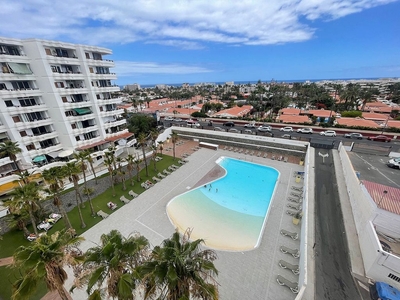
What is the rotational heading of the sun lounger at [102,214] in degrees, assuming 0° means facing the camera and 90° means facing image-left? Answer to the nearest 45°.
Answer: approximately 315°

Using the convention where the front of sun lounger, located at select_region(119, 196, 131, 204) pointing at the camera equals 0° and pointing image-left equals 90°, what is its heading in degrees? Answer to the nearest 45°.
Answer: approximately 315°

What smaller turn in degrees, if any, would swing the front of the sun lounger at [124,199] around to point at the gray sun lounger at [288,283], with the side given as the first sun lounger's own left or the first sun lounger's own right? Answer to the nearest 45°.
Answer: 0° — it already faces it

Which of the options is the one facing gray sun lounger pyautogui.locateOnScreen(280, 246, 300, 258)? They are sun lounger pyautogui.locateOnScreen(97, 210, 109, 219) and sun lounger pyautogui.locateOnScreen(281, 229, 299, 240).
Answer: sun lounger pyautogui.locateOnScreen(97, 210, 109, 219)

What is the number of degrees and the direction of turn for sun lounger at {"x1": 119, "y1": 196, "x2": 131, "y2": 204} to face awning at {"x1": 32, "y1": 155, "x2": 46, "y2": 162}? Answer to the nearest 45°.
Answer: approximately 180°

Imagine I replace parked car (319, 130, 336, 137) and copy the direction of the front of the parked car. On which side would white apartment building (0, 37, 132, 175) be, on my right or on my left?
on my left

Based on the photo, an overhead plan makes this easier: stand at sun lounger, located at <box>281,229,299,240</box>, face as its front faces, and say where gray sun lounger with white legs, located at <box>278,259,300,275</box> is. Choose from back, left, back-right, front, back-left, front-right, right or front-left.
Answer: back-left

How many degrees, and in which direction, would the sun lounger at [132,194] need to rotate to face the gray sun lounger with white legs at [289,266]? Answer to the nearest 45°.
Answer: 0° — it already faces it
